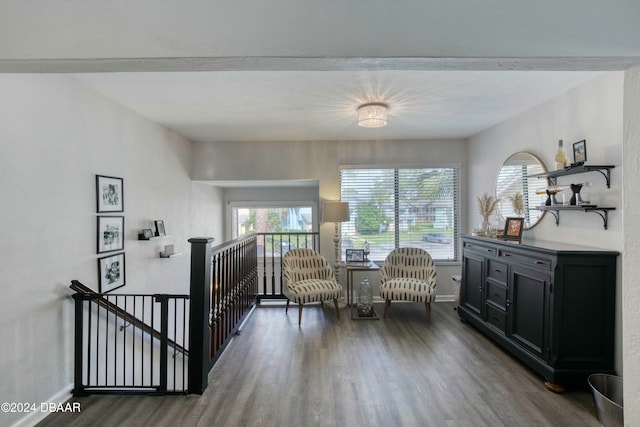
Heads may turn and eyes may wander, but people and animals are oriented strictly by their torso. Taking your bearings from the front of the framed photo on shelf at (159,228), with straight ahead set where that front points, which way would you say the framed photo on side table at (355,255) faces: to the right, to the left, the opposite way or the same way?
to the right

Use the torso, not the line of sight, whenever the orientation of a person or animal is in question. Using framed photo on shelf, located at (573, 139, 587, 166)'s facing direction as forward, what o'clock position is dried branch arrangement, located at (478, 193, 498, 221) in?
The dried branch arrangement is roughly at 3 o'clock from the framed photo on shelf.

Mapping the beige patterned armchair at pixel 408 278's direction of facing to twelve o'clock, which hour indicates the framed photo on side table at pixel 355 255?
The framed photo on side table is roughly at 3 o'clock from the beige patterned armchair.

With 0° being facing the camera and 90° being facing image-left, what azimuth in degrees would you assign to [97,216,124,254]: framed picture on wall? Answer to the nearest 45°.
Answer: approximately 315°

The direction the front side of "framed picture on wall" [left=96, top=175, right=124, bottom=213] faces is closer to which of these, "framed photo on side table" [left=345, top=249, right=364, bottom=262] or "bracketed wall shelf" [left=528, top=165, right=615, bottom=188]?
the bracketed wall shelf

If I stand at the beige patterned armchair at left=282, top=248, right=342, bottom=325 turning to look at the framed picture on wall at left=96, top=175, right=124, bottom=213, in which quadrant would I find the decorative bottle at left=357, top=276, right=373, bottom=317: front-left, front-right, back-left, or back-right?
back-left

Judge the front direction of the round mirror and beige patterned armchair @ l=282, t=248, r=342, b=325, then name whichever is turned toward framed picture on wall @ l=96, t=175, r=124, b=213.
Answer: the round mirror

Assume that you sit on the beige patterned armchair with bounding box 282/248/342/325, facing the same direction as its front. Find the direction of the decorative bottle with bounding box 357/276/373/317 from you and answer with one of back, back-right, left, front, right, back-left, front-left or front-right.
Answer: front-left

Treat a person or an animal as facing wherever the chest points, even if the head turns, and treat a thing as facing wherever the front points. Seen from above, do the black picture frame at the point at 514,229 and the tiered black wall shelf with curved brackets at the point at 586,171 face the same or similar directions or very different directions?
same or similar directions

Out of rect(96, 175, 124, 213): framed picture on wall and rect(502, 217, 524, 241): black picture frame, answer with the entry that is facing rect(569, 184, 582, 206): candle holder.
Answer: the framed picture on wall

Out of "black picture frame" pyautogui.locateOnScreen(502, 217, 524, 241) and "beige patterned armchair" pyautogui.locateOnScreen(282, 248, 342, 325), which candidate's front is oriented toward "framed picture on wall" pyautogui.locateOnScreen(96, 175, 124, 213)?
the black picture frame

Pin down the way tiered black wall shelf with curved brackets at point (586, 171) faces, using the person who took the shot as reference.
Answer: facing the viewer and to the left of the viewer

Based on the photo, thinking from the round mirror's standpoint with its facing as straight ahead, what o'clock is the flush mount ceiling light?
The flush mount ceiling light is roughly at 12 o'clock from the round mirror.

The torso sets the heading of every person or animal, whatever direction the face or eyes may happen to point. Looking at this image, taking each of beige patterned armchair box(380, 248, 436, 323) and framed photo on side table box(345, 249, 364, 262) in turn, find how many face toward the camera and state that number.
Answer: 2

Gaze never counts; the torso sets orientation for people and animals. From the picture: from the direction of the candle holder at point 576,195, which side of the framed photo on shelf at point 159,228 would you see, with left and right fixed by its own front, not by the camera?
front

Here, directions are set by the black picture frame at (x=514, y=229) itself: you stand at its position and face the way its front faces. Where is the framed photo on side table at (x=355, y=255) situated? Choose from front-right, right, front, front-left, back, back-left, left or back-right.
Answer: front-right

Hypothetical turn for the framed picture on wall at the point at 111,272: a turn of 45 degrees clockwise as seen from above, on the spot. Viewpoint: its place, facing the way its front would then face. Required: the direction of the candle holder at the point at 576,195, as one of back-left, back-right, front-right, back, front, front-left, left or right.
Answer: front-left

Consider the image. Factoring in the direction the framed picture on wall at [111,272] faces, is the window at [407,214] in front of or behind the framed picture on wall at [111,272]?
in front

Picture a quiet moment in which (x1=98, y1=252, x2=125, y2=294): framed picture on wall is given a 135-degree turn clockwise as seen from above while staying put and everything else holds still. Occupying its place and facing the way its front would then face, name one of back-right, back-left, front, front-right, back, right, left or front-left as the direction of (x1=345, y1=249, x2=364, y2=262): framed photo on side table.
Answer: back

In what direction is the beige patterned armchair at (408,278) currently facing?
toward the camera

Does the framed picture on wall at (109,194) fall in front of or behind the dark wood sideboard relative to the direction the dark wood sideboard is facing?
in front

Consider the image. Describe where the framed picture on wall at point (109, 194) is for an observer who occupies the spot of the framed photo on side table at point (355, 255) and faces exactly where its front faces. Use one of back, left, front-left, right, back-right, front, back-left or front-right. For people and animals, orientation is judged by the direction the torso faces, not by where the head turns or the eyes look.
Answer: front-right
